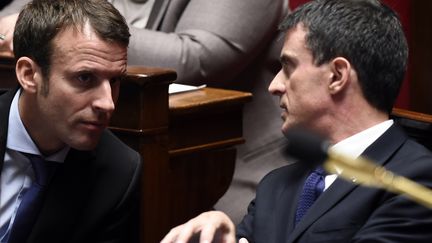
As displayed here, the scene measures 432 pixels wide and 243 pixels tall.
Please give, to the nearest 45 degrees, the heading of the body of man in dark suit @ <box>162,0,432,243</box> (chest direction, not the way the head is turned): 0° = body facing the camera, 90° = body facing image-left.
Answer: approximately 45°

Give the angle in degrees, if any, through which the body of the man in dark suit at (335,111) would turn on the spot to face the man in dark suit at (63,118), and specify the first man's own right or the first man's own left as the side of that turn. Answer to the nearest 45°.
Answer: approximately 45° to the first man's own right

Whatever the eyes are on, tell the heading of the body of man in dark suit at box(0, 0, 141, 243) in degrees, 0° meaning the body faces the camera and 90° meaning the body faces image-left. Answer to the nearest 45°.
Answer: approximately 315°

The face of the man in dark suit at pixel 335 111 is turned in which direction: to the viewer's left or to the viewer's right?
to the viewer's left

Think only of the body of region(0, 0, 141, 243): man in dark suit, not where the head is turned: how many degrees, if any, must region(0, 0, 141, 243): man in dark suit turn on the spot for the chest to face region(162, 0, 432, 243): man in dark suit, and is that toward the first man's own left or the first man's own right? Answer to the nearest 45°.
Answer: approximately 90° to the first man's own left
